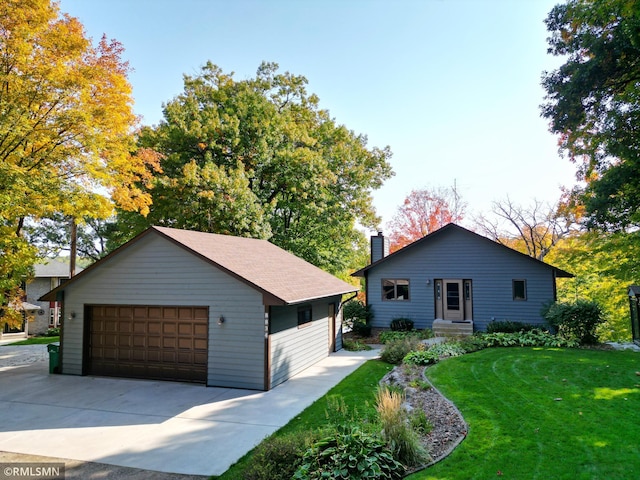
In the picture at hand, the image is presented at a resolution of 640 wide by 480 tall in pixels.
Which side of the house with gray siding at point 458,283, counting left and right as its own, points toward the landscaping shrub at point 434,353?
front

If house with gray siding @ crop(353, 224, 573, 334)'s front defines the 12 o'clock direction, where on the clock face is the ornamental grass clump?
The ornamental grass clump is roughly at 12 o'clock from the house with gray siding.

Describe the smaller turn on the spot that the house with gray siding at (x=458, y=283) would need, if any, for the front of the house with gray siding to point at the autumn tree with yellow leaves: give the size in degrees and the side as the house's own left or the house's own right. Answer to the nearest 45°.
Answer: approximately 45° to the house's own right

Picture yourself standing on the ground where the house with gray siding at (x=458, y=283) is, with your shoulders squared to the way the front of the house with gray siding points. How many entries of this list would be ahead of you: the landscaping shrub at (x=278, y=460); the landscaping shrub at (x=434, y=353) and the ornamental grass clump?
3

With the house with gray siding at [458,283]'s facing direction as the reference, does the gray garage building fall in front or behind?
in front

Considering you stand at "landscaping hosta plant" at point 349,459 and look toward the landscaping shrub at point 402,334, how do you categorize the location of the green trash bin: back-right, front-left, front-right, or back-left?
front-left

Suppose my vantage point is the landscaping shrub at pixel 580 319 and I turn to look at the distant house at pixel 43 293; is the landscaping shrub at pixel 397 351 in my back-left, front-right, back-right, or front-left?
front-left

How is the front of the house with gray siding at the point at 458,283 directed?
toward the camera

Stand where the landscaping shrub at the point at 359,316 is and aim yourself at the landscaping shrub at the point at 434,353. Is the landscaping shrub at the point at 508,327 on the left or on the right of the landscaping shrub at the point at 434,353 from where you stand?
left

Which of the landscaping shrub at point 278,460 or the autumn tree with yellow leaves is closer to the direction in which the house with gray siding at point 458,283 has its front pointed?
the landscaping shrub

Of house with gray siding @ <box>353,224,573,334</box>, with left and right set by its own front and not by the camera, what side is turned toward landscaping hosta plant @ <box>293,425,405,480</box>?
front

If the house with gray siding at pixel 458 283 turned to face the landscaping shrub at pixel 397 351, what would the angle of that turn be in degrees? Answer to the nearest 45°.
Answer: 0° — it already faces it

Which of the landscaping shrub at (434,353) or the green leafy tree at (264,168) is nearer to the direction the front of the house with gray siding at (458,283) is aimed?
the landscaping shrub
